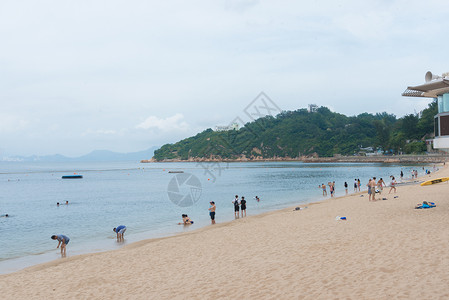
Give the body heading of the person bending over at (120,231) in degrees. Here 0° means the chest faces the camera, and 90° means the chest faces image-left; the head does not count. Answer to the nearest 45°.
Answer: approximately 90°

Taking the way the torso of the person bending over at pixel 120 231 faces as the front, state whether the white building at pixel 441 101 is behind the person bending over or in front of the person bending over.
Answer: behind
